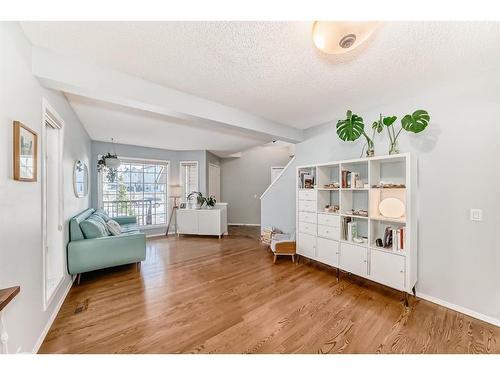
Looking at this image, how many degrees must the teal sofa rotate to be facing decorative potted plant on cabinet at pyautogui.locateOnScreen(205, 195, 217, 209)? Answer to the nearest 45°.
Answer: approximately 45° to its left

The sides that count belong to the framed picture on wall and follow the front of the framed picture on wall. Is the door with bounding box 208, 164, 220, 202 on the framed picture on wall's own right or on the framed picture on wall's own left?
on the framed picture on wall's own left

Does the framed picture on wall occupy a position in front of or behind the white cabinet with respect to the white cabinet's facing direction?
in front

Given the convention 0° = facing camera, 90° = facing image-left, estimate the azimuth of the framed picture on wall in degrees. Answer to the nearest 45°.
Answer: approximately 315°

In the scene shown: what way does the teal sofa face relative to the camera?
to the viewer's right

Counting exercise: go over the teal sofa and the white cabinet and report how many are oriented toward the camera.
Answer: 1

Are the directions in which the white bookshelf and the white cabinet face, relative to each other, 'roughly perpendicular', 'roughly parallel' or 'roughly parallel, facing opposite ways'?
roughly perpendicular

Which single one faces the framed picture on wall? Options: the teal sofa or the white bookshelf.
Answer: the white bookshelf
